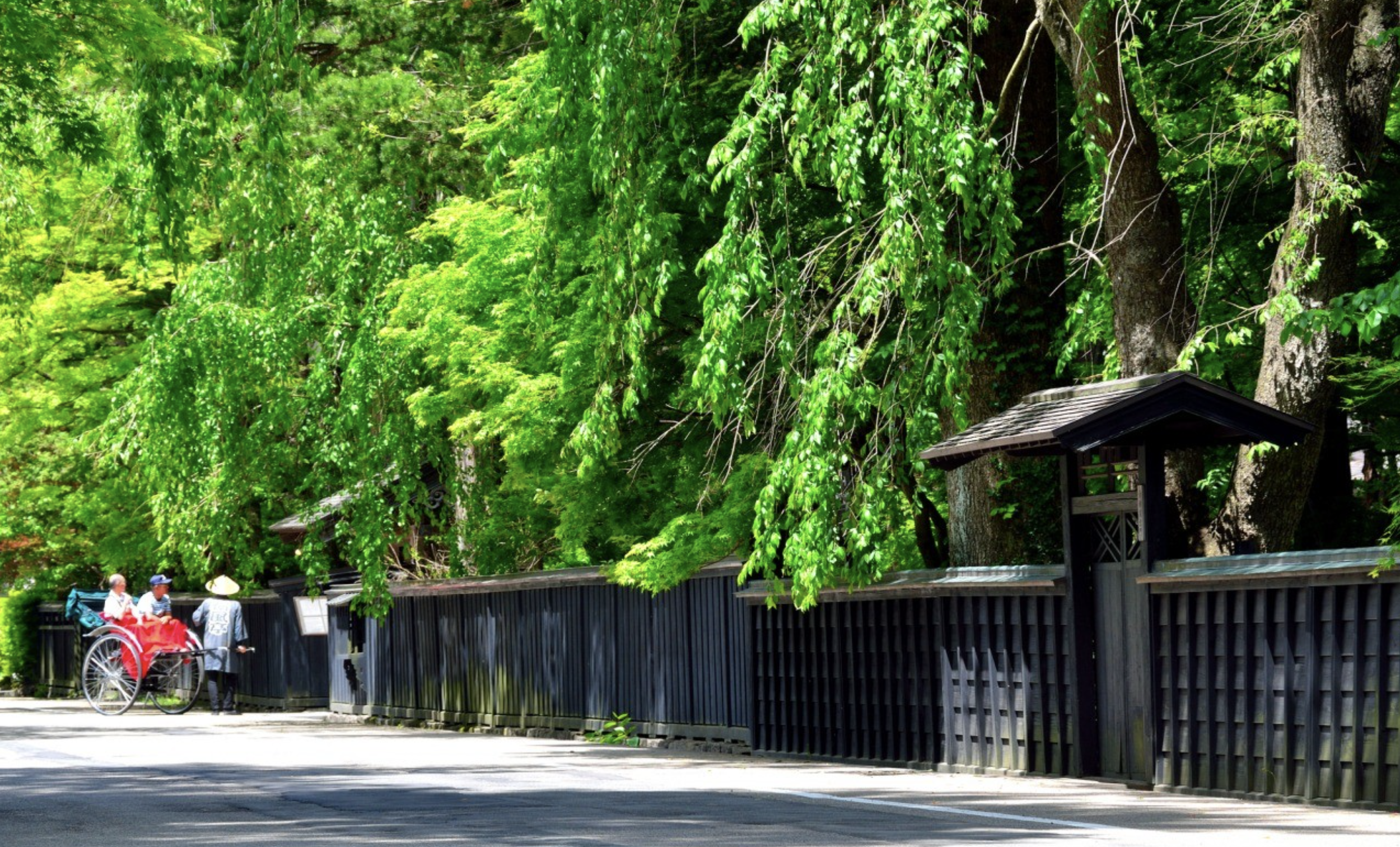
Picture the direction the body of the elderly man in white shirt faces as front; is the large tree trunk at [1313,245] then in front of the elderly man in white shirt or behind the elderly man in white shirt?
in front

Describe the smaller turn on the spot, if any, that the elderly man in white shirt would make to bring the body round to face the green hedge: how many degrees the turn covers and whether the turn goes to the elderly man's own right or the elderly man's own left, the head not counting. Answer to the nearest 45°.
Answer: approximately 135° to the elderly man's own left

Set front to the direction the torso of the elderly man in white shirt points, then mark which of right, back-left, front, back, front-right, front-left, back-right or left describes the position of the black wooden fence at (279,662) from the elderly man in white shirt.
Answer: left

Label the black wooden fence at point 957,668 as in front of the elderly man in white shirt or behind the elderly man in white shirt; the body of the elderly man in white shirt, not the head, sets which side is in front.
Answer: in front

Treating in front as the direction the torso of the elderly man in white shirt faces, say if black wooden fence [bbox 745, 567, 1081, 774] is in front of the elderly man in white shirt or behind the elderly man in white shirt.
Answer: in front

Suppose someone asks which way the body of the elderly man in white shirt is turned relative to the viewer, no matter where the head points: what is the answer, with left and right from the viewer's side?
facing the viewer and to the right of the viewer

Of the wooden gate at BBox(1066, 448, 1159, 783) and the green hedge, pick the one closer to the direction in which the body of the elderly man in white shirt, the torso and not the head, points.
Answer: the wooden gate
